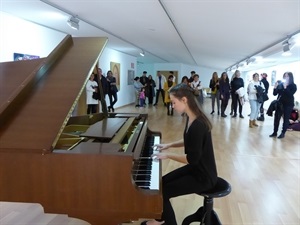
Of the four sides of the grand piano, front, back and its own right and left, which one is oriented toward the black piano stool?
front

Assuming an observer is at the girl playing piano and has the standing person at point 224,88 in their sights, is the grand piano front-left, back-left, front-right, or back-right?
back-left

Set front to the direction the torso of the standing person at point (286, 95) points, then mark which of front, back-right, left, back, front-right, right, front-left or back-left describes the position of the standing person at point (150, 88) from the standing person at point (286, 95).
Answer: right

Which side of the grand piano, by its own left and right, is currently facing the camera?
right

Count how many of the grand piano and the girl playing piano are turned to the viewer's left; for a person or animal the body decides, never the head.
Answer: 1

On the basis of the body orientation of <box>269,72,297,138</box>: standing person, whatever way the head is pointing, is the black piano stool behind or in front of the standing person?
in front

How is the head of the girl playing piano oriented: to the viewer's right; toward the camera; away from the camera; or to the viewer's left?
to the viewer's left

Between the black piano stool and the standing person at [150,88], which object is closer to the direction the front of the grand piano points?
the black piano stool

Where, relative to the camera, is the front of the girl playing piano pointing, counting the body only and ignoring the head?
to the viewer's left

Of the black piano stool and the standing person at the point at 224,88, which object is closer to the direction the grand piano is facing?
the black piano stool

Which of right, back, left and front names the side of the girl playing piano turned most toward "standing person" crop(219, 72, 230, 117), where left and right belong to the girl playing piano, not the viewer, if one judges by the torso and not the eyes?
right

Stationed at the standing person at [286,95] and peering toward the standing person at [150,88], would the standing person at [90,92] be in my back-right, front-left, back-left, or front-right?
front-left

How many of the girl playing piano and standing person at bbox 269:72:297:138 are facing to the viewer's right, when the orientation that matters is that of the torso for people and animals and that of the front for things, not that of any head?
0

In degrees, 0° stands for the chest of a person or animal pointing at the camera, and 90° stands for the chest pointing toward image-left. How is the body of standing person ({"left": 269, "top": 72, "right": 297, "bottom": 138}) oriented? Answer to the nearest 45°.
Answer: approximately 45°

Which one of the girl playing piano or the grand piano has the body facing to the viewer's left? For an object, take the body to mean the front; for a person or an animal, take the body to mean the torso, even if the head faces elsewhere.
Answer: the girl playing piano

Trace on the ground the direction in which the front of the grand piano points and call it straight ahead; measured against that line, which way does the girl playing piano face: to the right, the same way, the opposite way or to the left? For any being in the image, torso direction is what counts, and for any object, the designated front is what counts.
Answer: the opposite way

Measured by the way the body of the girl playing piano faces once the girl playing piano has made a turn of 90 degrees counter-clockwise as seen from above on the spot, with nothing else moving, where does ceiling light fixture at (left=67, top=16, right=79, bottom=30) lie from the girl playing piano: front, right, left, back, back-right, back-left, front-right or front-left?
back-right
